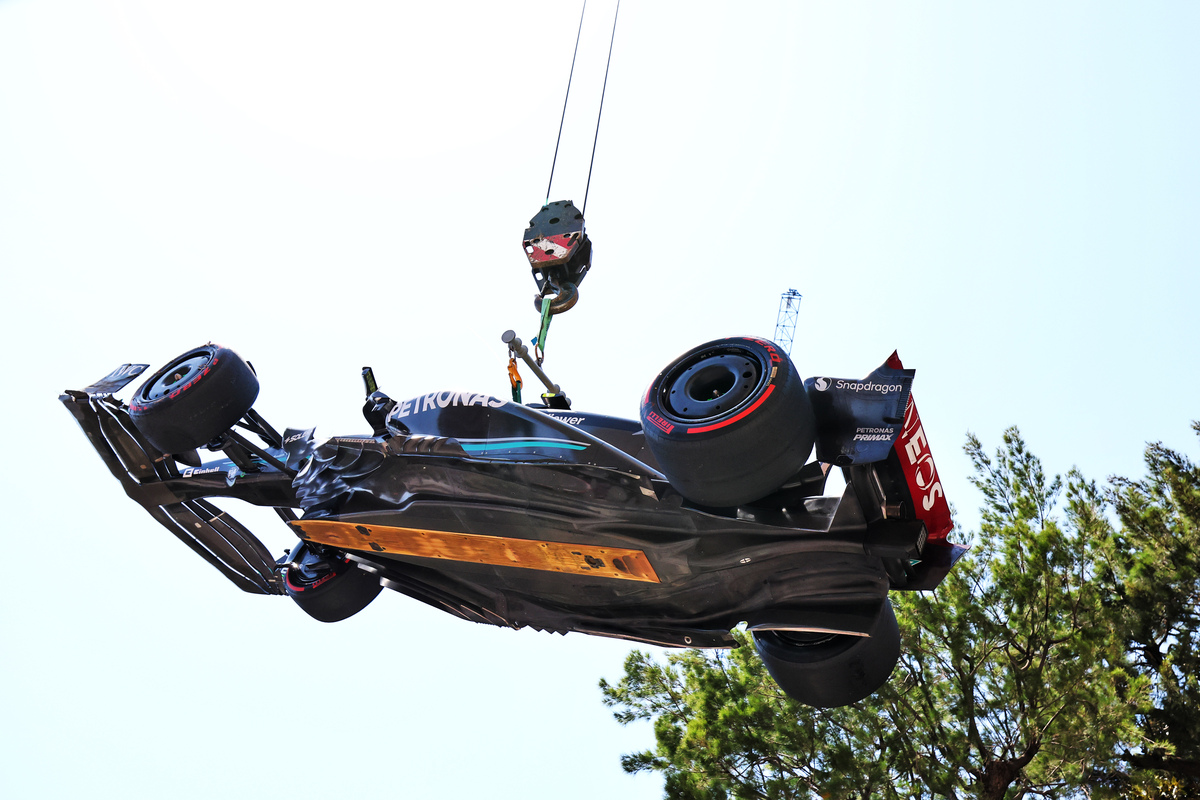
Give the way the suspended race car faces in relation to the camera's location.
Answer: facing away from the viewer and to the left of the viewer
